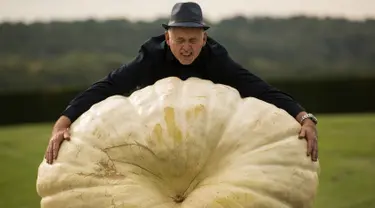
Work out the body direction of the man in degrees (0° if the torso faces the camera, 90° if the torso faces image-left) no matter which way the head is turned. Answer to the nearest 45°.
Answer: approximately 0°
